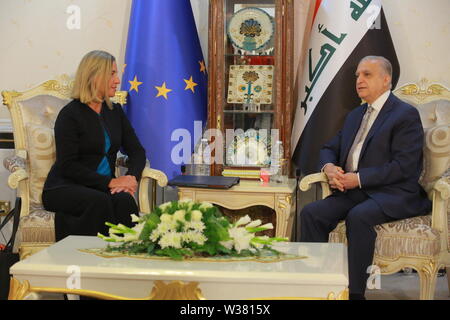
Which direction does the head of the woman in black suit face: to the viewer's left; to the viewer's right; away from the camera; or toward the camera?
to the viewer's right

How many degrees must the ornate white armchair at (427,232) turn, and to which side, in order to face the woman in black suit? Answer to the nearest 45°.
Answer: approximately 45° to its right

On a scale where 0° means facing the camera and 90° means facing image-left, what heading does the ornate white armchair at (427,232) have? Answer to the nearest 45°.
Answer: approximately 45°

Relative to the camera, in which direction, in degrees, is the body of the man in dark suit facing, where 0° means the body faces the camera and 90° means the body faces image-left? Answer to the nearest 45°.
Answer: approximately 45°

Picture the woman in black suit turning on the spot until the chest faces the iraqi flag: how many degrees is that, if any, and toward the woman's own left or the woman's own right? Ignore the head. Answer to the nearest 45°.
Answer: approximately 45° to the woman's own left
